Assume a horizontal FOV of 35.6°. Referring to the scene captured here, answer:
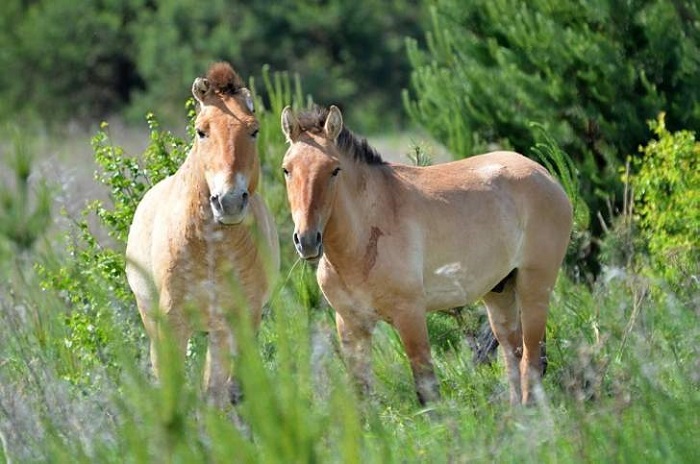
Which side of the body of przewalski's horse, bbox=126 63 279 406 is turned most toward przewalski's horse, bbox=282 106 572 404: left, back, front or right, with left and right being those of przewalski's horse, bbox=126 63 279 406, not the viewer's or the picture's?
left

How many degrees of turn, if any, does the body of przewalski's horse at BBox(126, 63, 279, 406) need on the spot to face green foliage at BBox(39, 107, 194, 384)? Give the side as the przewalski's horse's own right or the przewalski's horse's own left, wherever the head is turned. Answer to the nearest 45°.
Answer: approximately 135° to the przewalski's horse's own right

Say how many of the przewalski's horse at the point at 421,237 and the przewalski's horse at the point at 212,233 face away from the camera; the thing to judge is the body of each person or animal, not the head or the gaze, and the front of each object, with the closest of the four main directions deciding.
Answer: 0

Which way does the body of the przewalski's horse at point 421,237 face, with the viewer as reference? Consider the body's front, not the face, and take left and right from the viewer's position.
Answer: facing the viewer and to the left of the viewer

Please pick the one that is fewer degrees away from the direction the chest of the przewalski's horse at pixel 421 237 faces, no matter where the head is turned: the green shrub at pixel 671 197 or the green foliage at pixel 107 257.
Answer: the green foliage

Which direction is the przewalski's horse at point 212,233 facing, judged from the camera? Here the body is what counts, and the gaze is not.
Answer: toward the camera

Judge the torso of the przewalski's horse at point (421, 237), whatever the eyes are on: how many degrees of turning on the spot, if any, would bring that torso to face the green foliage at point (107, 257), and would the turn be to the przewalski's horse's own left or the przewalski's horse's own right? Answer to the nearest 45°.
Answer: approximately 45° to the przewalski's horse's own right
